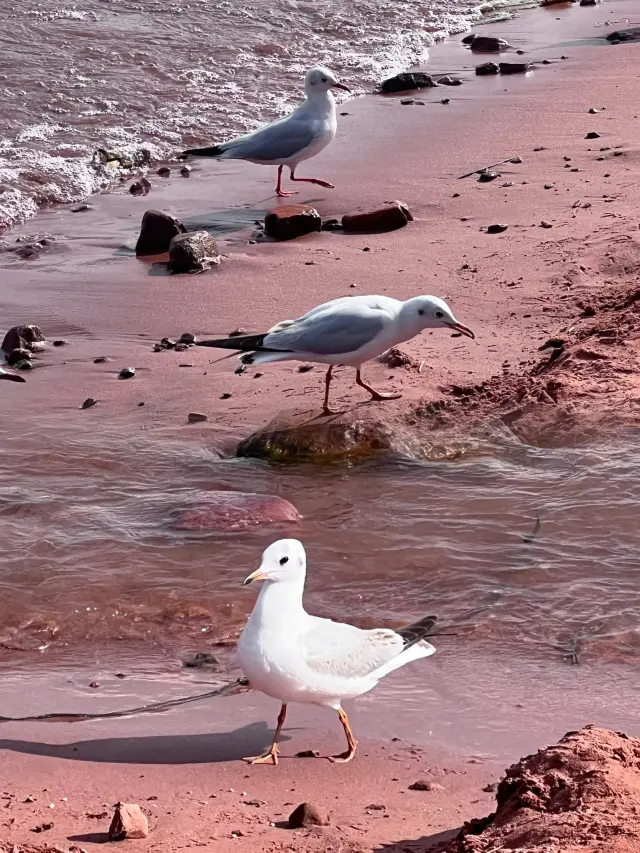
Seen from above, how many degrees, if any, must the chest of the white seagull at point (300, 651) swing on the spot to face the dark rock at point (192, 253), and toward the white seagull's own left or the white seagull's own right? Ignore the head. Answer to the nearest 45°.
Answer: approximately 135° to the white seagull's own right

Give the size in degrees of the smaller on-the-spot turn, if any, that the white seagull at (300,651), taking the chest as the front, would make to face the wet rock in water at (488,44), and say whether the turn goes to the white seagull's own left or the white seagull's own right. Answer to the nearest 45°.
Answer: approximately 135° to the white seagull's own right

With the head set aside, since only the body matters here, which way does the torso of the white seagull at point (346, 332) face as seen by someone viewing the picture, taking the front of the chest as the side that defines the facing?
to the viewer's right

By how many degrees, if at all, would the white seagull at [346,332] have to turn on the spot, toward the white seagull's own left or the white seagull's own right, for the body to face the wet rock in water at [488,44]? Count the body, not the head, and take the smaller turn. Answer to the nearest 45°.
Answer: approximately 90° to the white seagull's own left

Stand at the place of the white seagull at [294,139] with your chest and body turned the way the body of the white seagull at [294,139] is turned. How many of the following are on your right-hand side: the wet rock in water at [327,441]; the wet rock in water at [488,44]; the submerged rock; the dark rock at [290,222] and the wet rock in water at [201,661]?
4

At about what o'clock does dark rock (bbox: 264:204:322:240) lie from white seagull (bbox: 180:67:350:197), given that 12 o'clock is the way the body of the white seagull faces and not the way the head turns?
The dark rock is roughly at 3 o'clock from the white seagull.

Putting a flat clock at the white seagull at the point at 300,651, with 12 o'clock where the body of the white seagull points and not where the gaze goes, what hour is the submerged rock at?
The submerged rock is roughly at 4 o'clock from the white seagull.

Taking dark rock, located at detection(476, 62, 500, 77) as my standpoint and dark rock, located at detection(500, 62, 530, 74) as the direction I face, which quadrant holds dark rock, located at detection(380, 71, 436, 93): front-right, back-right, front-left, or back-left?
back-right

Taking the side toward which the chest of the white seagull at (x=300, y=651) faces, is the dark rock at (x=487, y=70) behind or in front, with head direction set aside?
behind

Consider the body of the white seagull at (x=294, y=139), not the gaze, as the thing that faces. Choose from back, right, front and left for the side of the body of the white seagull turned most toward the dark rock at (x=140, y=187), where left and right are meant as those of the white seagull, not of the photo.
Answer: back

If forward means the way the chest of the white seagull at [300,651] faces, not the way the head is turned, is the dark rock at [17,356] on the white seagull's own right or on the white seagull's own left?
on the white seagull's own right

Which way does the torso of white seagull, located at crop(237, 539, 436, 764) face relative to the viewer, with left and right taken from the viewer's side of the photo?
facing the viewer and to the left of the viewer

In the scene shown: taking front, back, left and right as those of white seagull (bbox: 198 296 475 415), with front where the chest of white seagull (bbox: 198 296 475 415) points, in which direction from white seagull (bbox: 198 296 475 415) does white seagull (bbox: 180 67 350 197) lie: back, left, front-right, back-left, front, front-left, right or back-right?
left

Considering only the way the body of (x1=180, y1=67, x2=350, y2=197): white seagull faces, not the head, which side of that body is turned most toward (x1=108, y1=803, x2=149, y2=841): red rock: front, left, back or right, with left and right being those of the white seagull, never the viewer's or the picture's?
right

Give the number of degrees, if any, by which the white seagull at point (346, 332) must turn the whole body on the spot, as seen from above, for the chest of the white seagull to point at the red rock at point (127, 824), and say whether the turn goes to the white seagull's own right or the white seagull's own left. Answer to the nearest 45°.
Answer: approximately 90° to the white seagull's own right

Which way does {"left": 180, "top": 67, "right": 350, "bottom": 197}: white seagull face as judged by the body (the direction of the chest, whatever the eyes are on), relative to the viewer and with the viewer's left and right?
facing to the right of the viewer

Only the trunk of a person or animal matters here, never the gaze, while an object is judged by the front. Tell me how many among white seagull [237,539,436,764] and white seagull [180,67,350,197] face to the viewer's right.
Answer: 1

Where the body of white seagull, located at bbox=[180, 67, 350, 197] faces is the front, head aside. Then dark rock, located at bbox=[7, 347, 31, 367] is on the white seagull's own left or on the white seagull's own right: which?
on the white seagull's own right
